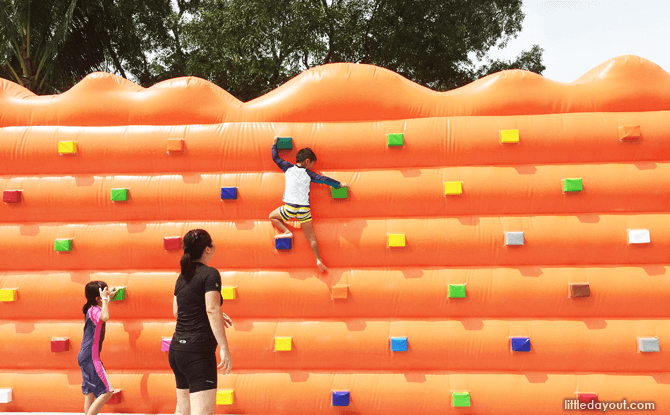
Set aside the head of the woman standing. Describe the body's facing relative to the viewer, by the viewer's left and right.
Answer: facing away from the viewer and to the right of the viewer

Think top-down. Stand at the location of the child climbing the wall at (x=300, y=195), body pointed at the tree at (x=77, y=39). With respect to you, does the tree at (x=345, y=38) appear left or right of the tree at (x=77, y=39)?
right

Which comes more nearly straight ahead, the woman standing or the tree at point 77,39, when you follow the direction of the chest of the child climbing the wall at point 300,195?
the tree

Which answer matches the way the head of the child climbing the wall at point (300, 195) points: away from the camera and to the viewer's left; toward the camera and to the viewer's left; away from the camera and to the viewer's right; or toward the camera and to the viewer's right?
away from the camera and to the viewer's right

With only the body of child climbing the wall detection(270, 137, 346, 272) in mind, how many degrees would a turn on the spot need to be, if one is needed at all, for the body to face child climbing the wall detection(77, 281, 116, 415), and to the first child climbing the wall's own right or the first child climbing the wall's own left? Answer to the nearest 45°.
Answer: approximately 90° to the first child climbing the wall's own left

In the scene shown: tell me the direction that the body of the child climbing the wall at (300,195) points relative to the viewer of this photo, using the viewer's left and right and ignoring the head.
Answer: facing away from the viewer

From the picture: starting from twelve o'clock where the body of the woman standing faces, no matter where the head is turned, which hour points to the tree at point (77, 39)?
The tree is roughly at 10 o'clock from the woman standing.

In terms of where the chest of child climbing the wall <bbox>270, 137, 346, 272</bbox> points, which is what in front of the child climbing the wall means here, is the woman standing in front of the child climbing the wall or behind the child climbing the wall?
behind

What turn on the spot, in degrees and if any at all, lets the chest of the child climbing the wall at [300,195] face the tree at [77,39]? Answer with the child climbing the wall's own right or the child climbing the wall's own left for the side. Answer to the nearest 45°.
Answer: approximately 45° to the child climbing the wall's own left

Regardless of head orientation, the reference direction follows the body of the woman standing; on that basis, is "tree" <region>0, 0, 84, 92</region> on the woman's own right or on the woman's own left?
on the woman's own left
